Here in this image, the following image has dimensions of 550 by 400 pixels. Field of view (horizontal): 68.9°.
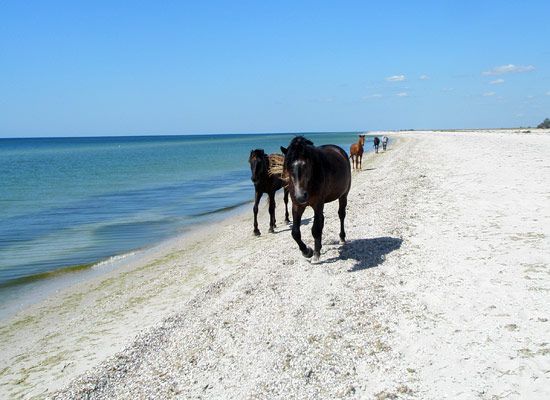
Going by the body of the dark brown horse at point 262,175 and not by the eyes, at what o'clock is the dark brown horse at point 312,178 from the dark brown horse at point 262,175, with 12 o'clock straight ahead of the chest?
the dark brown horse at point 312,178 is roughly at 10 o'clock from the dark brown horse at point 262,175.

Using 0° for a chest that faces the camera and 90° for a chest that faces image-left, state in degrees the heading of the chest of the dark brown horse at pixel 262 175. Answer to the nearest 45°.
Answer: approximately 45°

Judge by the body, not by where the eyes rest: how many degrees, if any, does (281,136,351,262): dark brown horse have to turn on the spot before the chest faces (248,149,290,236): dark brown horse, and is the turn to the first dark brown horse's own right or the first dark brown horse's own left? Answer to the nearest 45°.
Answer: approximately 135° to the first dark brown horse's own right

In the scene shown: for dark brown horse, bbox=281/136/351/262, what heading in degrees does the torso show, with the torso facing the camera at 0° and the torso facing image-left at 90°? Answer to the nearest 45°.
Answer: approximately 45°
